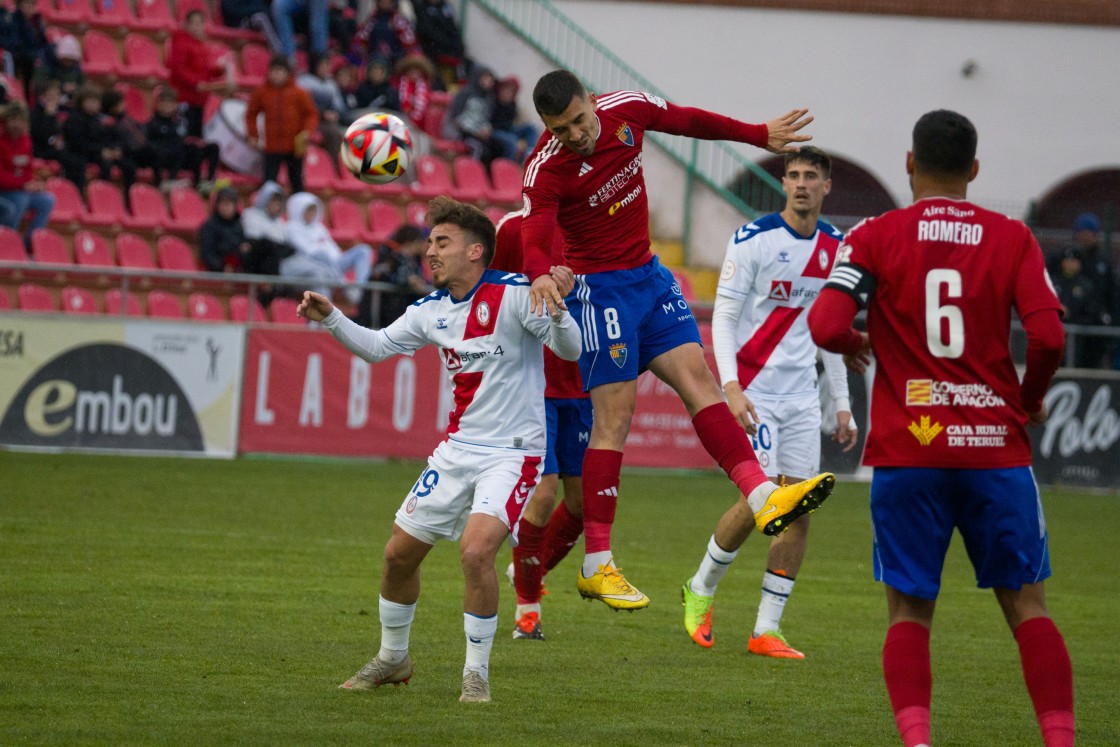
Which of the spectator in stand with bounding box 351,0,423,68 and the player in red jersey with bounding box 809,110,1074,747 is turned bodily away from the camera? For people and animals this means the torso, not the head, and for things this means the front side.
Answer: the player in red jersey

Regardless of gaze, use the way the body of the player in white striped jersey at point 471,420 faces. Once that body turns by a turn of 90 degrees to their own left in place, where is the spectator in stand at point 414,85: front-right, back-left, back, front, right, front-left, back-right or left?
back-left

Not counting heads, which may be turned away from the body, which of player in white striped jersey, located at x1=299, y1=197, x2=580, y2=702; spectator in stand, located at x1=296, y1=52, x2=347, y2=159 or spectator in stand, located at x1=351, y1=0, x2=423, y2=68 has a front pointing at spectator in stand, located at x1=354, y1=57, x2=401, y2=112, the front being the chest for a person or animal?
spectator in stand, located at x1=351, y1=0, x2=423, y2=68

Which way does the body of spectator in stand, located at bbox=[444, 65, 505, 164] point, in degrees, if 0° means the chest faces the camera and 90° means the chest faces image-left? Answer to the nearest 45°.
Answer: approximately 315°

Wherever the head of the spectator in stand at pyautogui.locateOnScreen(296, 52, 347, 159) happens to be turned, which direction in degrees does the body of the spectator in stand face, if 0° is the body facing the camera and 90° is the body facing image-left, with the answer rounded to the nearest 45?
approximately 0°

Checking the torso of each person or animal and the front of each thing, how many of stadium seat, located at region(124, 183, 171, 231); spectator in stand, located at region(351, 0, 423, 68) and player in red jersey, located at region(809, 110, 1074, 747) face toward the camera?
2

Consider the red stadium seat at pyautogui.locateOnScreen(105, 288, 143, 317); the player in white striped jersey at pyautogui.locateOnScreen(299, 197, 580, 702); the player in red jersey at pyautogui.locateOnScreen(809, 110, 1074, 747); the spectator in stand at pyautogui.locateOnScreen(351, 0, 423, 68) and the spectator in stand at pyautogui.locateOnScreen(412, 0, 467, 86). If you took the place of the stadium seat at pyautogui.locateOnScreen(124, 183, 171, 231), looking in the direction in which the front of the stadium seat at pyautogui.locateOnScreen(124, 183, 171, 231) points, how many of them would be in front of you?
3

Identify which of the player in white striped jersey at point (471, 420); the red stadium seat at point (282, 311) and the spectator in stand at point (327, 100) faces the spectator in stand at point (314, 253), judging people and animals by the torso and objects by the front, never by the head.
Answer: the spectator in stand at point (327, 100)
